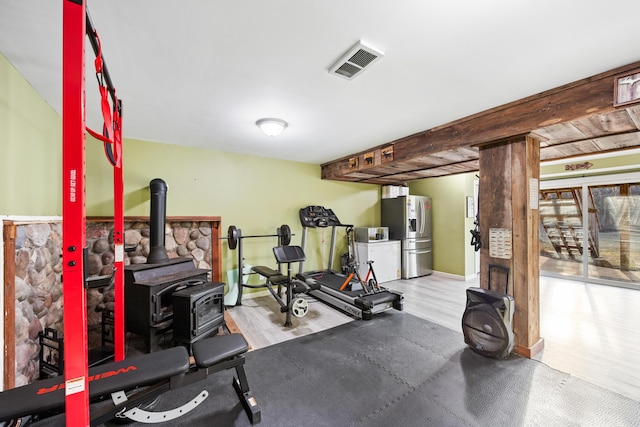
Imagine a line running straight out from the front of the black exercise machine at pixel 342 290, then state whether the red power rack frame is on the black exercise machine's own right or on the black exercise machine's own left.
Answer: on the black exercise machine's own left

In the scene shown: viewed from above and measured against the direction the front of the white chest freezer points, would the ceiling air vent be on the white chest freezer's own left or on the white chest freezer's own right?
on the white chest freezer's own right

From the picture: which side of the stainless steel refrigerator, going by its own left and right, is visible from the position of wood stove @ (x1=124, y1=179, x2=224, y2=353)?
right

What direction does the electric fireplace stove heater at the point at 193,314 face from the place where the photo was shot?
facing the viewer and to the right of the viewer

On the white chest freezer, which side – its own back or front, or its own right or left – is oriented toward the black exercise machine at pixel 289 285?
right
